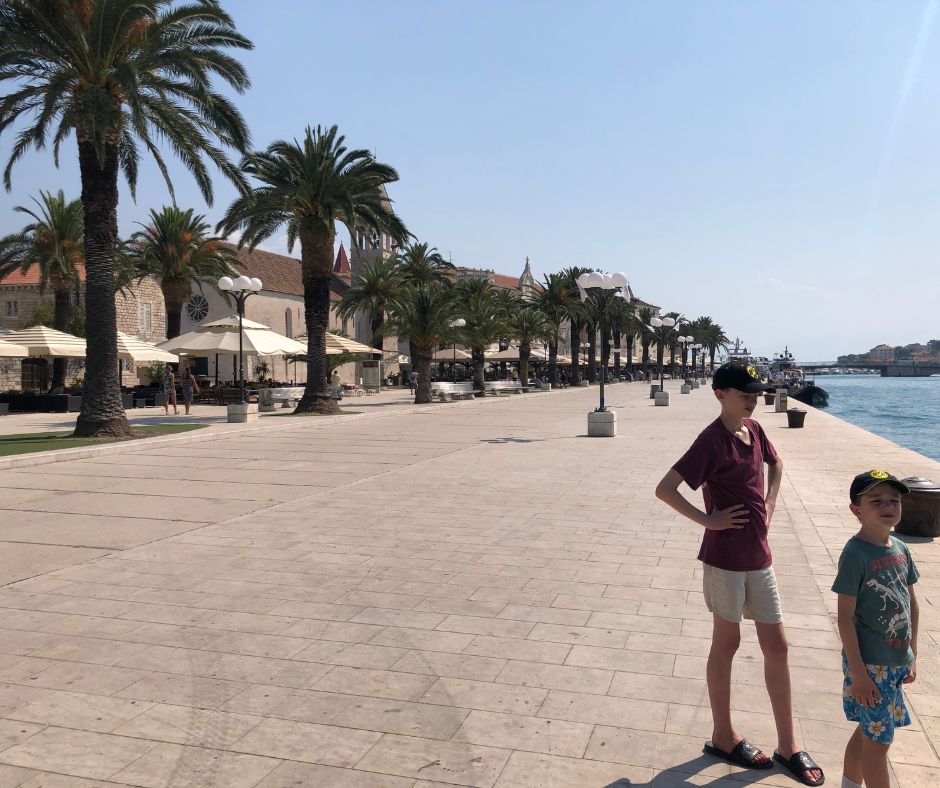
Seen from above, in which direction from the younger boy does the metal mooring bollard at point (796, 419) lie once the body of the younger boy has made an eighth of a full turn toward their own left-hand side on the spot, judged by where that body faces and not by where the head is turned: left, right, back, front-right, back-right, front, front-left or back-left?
left

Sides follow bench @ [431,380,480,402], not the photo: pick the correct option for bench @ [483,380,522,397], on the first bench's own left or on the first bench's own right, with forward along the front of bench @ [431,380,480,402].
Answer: on the first bench's own left

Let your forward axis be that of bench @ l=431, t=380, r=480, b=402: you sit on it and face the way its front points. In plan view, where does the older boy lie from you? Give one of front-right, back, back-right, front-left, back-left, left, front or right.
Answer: front-right

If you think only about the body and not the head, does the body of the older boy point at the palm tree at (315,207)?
no

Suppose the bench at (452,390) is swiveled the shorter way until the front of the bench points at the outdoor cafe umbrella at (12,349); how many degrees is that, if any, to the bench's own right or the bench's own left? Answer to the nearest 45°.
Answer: approximately 90° to the bench's own right

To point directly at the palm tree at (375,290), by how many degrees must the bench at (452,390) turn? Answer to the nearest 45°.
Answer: approximately 180°

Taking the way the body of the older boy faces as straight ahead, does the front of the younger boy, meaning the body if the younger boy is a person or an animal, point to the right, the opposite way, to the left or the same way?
the same way

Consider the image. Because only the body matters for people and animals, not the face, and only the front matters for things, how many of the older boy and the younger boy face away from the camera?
0

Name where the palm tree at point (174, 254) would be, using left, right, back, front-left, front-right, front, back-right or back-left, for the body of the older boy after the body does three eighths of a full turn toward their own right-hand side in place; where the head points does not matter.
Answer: front-right

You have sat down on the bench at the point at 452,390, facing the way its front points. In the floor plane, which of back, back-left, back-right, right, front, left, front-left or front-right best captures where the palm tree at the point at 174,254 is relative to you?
back-right

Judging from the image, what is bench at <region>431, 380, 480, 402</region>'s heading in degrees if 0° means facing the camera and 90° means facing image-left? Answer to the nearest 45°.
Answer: approximately 315°

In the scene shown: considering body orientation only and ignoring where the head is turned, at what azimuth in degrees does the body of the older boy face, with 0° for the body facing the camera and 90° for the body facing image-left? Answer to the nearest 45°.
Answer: approximately 315°

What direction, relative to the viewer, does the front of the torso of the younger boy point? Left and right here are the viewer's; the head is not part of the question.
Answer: facing the viewer and to the right of the viewer

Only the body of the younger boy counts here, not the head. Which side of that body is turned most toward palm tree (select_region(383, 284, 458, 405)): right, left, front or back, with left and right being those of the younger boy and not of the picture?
back

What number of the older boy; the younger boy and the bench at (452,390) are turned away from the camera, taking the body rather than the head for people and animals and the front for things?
0

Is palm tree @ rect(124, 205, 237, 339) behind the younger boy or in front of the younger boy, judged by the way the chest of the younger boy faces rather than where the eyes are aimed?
behind

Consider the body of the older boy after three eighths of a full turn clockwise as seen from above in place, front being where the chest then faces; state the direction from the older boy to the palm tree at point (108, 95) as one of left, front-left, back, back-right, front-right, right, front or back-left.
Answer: front-right

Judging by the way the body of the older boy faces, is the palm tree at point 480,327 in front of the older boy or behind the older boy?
behind

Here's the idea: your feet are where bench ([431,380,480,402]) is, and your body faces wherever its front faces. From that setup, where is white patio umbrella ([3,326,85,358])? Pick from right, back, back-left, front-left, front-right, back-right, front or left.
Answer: right
